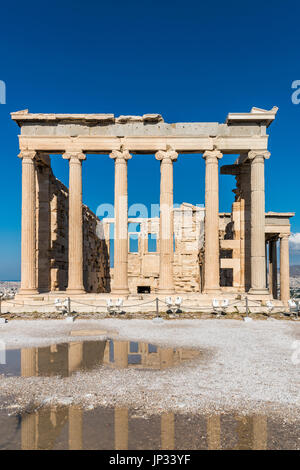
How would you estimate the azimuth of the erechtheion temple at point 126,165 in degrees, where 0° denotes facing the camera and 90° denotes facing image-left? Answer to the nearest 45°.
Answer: approximately 0°

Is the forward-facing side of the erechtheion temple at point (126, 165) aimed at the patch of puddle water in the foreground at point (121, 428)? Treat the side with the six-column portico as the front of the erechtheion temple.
yes
